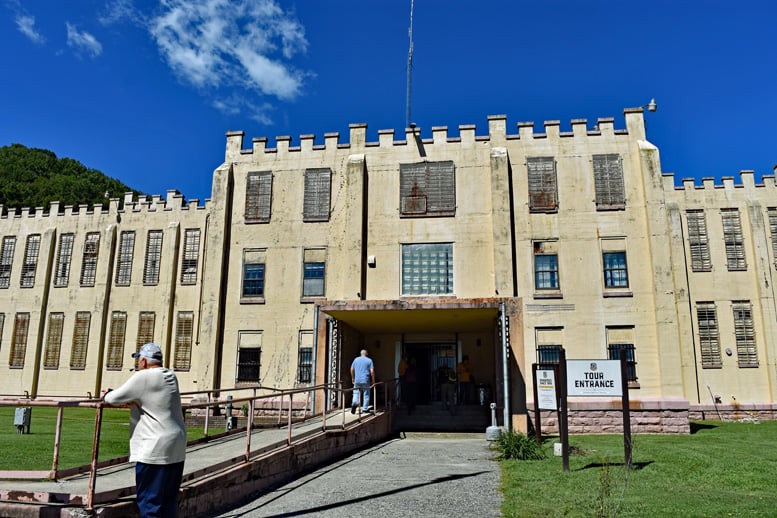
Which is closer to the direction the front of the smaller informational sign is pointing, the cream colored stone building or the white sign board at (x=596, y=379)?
the white sign board

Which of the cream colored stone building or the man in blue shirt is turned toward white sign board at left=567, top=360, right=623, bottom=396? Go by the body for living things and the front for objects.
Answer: the cream colored stone building

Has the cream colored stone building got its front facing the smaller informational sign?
yes
